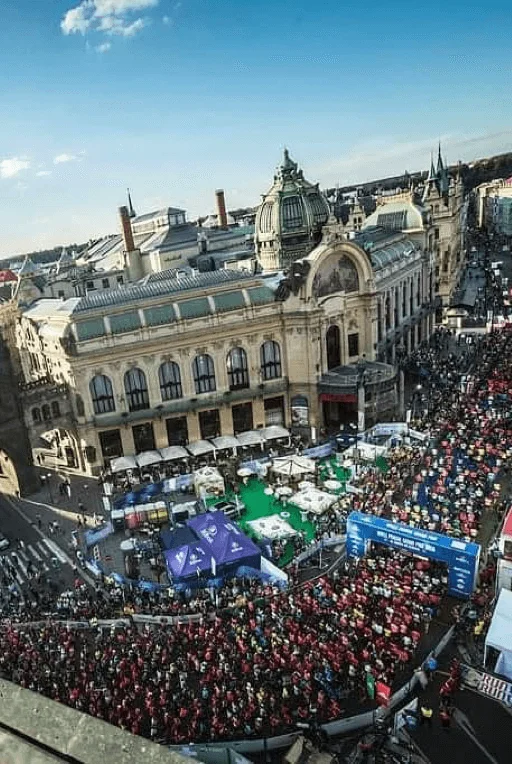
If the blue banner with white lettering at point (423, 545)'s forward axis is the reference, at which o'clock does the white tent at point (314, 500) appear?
The white tent is roughly at 3 o'clock from the blue banner with white lettering.

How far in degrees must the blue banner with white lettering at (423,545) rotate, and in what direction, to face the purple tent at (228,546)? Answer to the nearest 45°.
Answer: approximately 45° to its right

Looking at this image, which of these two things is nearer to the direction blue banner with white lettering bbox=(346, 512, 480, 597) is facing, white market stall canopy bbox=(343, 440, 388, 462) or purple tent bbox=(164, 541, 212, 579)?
the purple tent

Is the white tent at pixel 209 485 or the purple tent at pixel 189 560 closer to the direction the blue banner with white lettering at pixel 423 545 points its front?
the purple tent

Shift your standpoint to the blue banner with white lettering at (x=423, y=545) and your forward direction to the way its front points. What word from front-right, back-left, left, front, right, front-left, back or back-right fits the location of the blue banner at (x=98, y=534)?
front-right

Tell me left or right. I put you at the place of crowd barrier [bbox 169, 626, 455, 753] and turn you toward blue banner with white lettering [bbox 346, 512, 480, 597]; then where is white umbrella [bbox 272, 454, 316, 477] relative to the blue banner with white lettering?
left

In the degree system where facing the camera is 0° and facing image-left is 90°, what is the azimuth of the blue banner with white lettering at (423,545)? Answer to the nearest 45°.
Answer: approximately 45°

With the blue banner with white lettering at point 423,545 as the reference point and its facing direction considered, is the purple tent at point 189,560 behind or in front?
in front

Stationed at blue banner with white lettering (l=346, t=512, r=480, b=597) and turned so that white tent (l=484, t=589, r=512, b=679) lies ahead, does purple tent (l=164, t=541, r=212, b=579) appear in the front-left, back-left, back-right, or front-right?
back-right

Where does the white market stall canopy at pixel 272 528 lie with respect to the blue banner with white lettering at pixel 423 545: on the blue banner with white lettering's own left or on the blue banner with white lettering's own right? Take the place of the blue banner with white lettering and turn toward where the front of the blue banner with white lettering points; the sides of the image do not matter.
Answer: on the blue banner with white lettering's own right

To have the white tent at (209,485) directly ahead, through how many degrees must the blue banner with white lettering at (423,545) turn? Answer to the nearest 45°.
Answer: approximately 90° to its right
